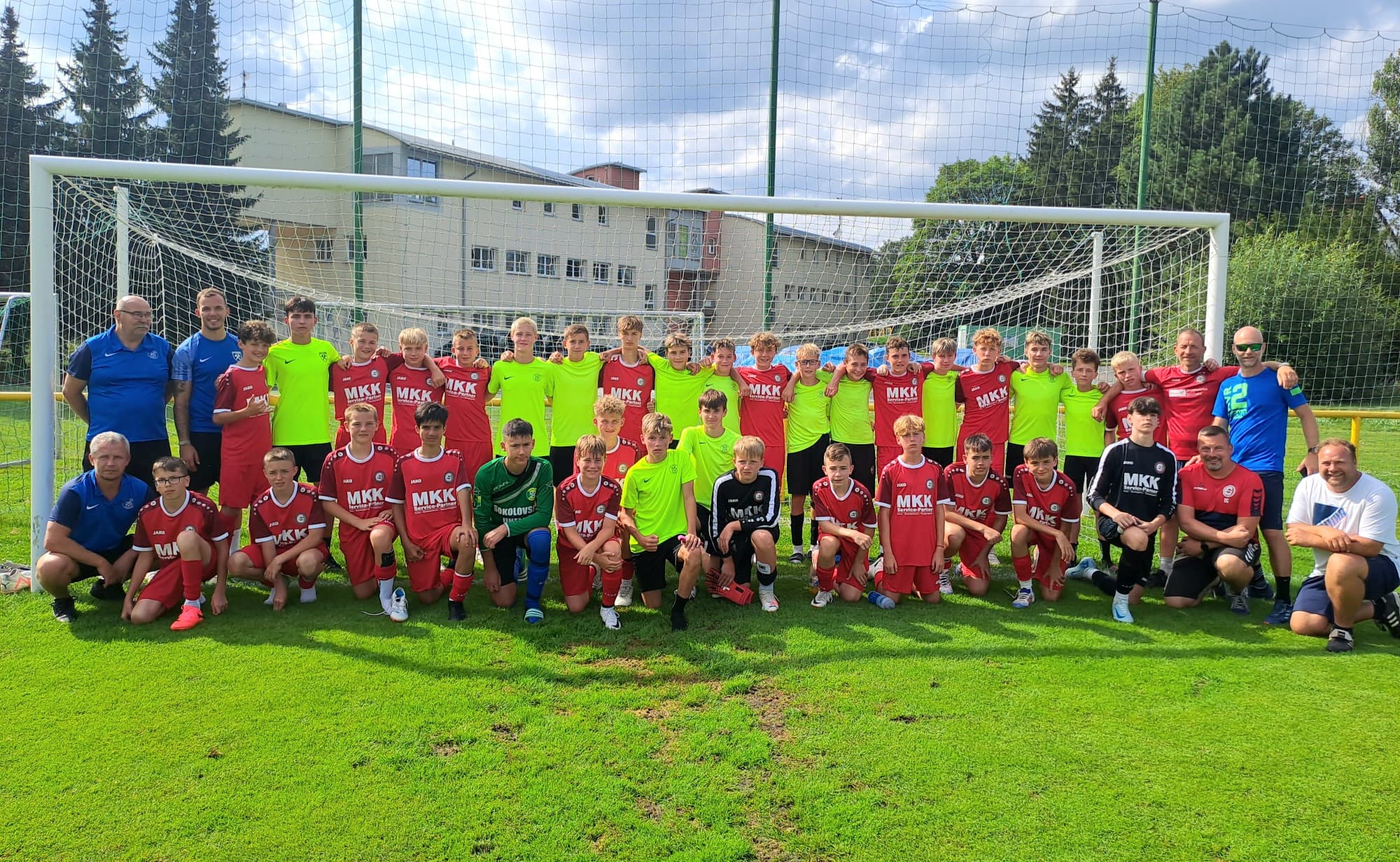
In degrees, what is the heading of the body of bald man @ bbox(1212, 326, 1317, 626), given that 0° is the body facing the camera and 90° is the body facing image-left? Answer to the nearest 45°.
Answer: approximately 45°

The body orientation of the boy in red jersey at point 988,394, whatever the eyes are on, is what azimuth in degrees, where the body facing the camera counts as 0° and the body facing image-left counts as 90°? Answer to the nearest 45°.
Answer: approximately 0°

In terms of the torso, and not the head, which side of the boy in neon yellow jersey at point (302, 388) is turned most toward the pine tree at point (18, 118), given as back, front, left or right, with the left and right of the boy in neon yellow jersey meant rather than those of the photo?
back

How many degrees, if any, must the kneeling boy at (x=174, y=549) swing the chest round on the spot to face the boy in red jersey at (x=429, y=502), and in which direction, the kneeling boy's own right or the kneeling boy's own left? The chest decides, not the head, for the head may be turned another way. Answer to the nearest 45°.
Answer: approximately 90° to the kneeling boy's own left

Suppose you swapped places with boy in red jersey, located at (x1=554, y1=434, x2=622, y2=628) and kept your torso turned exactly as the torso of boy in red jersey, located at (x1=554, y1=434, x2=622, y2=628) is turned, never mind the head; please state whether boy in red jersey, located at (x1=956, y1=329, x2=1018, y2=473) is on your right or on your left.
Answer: on your left

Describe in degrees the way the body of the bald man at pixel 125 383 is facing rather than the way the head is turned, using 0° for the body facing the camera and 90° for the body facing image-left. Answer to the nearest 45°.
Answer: approximately 315°

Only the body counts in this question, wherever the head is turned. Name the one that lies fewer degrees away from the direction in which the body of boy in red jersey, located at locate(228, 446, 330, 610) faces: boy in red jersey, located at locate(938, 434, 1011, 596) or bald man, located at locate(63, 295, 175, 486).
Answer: the boy in red jersey

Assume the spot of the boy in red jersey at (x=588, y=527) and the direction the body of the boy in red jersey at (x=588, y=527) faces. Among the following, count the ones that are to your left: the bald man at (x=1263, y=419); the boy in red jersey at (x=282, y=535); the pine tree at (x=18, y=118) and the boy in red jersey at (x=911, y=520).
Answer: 2
